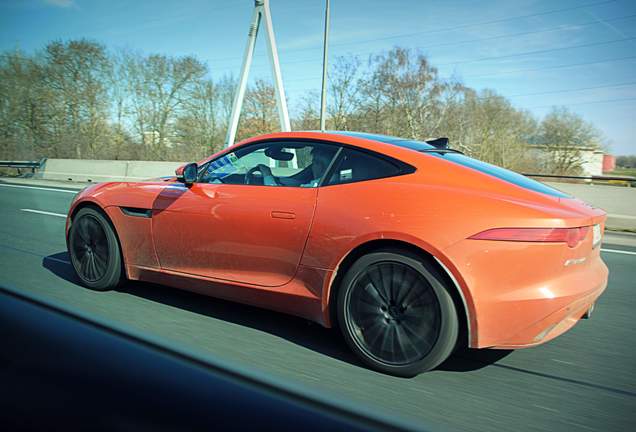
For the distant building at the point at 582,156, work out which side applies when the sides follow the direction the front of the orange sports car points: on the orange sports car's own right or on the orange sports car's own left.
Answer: on the orange sports car's own right

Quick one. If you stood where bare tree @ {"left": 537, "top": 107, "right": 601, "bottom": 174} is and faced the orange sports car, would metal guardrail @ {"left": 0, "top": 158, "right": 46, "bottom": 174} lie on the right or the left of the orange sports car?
right

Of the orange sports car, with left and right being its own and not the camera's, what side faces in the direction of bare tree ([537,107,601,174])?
right

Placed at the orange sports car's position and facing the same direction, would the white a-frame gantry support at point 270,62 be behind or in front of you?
in front

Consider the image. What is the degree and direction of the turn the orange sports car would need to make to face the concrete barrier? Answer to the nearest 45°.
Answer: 0° — it already faces it

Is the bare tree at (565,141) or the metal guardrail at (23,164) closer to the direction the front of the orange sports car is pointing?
the metal guardrail

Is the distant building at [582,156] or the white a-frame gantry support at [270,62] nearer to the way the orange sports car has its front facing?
the white a-frame gantry support

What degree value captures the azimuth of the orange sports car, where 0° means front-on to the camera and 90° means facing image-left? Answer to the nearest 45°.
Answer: approximately 135°
